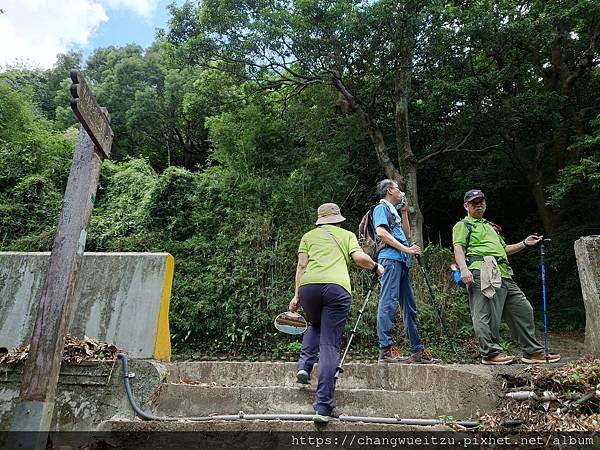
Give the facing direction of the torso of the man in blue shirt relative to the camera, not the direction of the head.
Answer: to the viewer's right

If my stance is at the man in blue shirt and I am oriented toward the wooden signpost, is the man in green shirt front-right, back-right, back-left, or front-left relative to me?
back-left

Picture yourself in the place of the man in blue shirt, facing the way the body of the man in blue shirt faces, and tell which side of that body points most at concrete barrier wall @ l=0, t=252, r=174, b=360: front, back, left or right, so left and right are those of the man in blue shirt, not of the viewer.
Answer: back

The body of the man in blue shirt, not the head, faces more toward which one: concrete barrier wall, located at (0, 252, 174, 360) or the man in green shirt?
the man in green shirt

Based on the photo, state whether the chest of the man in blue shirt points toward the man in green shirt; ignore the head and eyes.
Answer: yes

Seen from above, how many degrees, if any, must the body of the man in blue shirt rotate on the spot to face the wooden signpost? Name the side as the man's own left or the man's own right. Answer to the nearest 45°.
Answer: approximately 135° to the man's own right
